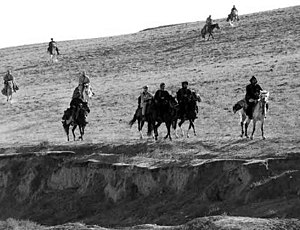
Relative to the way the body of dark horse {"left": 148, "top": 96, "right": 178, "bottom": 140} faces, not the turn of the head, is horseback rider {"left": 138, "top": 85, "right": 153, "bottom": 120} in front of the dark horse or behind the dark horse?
behind

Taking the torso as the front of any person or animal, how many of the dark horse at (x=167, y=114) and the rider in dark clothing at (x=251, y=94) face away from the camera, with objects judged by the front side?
0

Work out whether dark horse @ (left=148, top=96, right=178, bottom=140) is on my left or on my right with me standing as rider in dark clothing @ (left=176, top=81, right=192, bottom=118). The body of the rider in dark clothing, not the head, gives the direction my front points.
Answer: on my right

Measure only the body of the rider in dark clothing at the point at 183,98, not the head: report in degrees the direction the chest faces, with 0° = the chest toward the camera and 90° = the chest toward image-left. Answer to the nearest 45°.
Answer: approximately 315°

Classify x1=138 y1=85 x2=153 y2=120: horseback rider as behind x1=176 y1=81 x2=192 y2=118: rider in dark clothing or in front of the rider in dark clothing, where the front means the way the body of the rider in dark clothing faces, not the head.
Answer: behind

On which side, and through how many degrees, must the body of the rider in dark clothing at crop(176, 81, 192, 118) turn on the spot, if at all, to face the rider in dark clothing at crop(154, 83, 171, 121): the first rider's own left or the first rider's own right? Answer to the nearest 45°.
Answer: approximately 90° to the first rider's own right

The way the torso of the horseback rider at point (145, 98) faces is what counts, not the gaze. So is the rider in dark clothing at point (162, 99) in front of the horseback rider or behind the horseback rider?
in front
